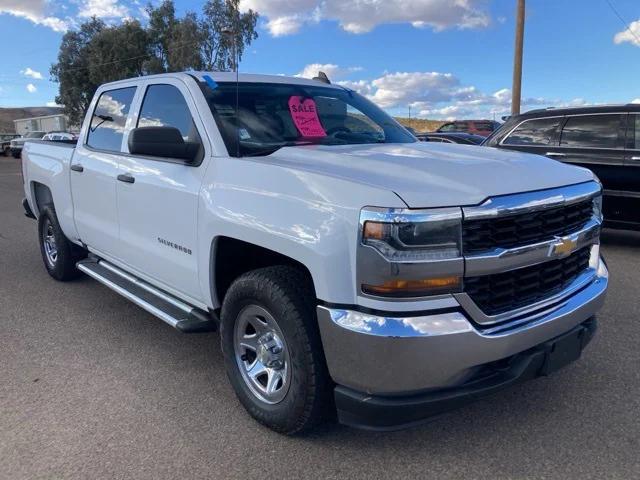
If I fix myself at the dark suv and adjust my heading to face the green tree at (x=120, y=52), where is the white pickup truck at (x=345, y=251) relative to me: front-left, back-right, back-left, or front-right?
back-left

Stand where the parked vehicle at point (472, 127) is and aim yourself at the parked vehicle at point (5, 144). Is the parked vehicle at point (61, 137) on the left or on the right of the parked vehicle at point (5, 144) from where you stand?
left

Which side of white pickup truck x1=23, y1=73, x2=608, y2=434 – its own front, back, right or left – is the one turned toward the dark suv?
left

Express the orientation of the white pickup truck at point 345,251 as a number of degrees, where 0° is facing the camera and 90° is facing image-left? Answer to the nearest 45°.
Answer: approximately 315°

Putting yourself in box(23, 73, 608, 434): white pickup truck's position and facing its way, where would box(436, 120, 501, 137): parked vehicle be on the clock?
The parked vehicle is roughly at 8 o'clock from the white pickup truck.

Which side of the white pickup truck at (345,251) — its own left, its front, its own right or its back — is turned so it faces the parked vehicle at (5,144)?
back

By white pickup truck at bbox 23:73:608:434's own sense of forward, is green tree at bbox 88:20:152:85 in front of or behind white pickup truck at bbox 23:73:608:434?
behind
